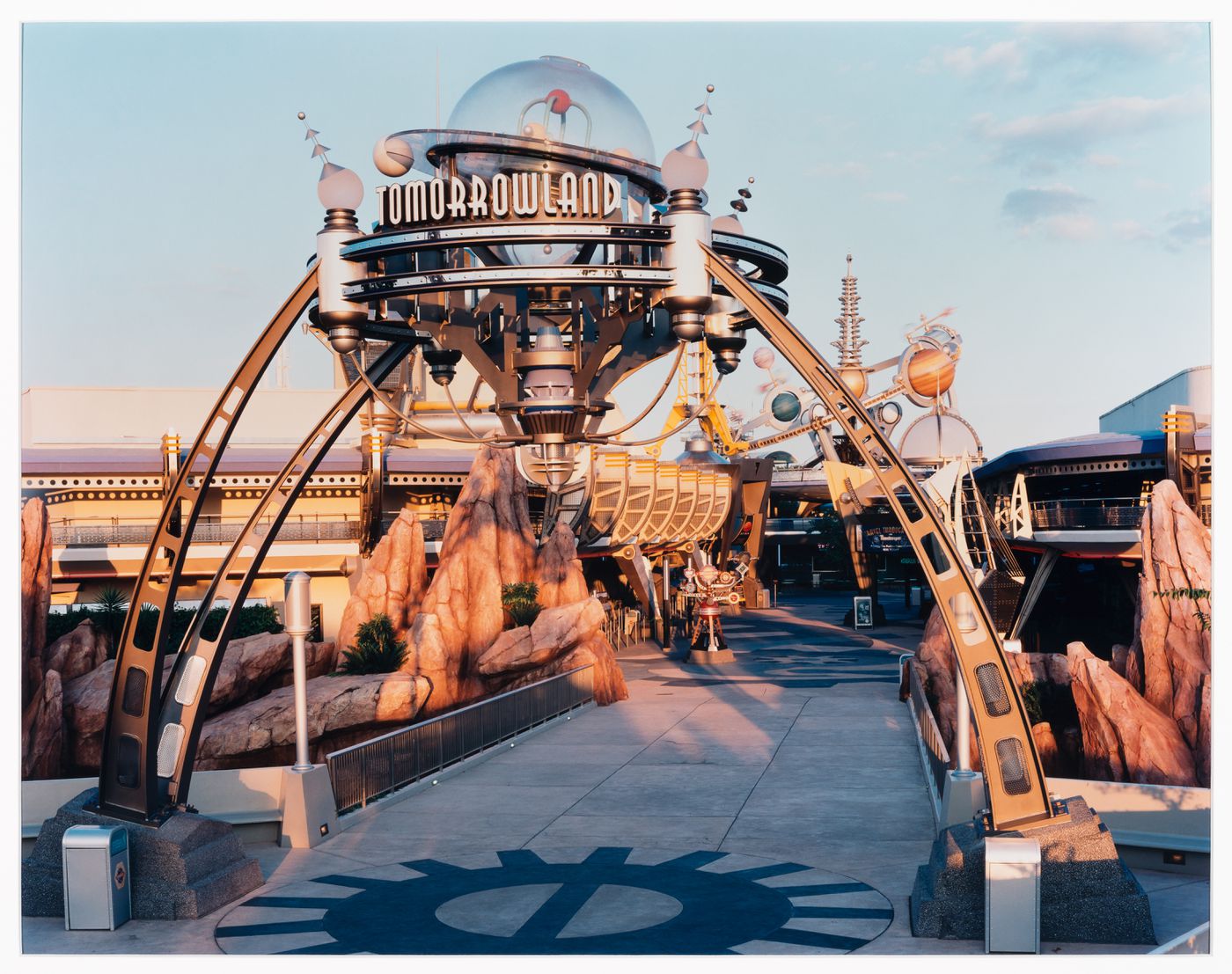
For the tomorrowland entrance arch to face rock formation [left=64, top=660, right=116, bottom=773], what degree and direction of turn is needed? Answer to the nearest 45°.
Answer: approximately 135° to its right

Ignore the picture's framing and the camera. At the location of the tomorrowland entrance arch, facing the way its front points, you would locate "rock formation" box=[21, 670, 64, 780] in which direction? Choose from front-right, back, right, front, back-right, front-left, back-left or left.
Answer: back-right

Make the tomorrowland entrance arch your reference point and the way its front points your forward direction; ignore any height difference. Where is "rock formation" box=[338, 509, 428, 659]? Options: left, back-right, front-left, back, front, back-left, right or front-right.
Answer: back

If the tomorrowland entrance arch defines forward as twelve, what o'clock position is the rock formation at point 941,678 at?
The rock formation is roughly at 7 o'clock from the tomorrowland entrance arch.

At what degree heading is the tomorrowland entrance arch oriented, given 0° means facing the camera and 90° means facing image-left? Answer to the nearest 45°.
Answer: approximately 0°

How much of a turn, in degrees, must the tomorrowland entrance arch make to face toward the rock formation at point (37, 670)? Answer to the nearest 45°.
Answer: approximately 135° to its right

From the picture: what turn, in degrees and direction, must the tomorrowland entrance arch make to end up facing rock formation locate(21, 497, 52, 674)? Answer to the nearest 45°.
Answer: approximately 135° to its right

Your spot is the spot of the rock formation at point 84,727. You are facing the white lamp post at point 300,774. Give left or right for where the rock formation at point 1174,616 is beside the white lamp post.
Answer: left

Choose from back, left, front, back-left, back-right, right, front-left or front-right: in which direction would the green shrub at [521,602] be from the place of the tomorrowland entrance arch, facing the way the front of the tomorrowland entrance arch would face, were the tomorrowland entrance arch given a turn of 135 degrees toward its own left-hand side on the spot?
front-left

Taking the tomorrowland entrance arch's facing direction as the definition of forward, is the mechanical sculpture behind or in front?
behind

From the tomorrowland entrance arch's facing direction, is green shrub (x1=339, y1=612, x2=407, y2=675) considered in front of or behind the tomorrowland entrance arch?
behind

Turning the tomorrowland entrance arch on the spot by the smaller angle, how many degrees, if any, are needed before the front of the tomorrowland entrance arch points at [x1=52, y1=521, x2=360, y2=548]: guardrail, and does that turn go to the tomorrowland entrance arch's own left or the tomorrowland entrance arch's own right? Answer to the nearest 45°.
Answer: approximately 135° to the tomorrowland entrance arch's own right
